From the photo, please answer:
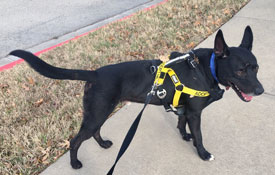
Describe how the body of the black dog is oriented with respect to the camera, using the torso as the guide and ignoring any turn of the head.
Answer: to the viewer's right

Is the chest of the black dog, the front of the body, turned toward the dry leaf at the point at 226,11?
no

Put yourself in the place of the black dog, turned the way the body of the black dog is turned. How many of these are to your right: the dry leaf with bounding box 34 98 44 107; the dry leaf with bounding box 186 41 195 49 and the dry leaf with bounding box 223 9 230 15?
0

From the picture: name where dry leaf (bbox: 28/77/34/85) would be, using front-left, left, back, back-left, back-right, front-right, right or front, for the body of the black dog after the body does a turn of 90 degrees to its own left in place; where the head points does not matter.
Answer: front-left

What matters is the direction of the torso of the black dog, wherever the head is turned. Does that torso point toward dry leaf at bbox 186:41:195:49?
no

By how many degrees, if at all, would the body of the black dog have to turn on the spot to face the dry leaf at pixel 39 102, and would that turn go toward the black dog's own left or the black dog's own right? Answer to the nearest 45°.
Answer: approximately 135° to the black dog's own left
